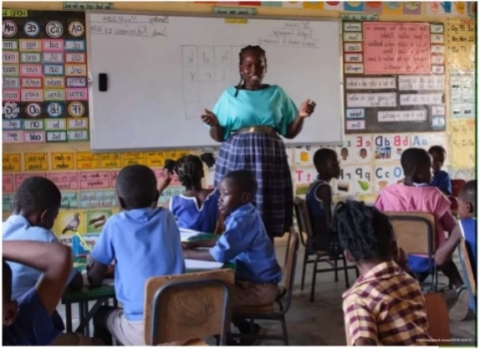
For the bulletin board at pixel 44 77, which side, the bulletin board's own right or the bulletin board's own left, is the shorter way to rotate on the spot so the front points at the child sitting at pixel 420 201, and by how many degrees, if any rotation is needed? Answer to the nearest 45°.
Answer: approximately 45° to the bulletin board's own left

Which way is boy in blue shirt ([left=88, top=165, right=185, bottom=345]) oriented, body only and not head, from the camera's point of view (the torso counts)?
away from the camera

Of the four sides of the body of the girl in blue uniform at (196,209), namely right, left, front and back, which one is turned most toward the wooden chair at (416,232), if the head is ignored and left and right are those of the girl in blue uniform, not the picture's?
right

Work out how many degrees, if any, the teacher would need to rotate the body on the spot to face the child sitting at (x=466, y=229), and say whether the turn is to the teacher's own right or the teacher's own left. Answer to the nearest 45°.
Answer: approximately 45° to the teacher's own left

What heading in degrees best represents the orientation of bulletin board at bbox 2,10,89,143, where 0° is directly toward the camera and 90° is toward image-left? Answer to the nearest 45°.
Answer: approximately 0°

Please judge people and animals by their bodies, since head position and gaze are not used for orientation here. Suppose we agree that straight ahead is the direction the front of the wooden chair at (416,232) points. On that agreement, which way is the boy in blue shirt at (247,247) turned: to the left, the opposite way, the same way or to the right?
to the left

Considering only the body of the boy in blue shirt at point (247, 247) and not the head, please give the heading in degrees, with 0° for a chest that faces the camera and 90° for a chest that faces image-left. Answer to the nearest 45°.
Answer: approximately 90°

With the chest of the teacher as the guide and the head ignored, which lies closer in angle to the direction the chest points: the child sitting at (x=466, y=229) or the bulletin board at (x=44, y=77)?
the child sitting

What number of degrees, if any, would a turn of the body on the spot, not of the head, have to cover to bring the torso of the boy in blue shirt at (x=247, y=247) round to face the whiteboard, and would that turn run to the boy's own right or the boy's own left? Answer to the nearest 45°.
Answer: approximately 90° to the boy's own right
